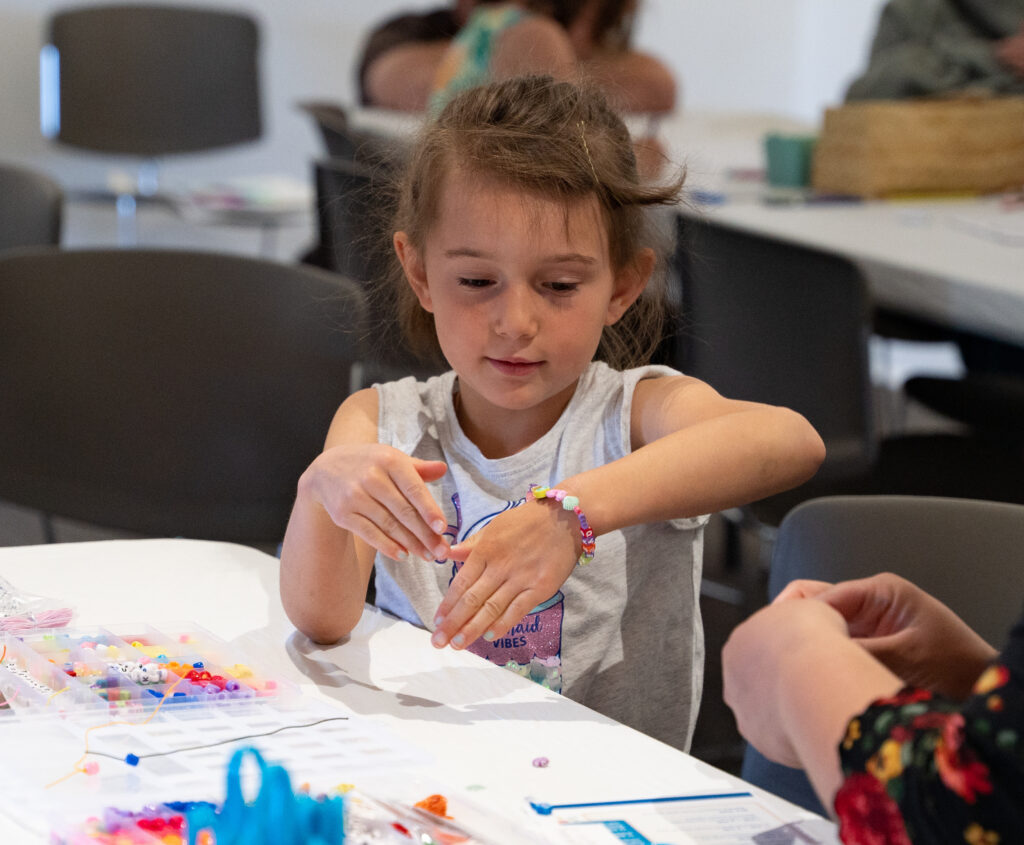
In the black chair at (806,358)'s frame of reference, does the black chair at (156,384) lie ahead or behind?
behind

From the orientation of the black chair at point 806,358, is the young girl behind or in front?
behind

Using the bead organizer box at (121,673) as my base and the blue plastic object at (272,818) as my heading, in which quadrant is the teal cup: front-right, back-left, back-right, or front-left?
back-left

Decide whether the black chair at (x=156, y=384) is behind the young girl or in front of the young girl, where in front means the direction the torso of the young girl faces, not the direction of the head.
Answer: behind

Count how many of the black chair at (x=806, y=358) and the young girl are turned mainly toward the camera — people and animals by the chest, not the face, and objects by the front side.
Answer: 1

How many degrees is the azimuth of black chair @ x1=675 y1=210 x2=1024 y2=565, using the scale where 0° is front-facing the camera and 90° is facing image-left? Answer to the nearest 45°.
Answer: approximately 225°

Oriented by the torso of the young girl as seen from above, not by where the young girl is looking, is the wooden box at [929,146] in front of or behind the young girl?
behind

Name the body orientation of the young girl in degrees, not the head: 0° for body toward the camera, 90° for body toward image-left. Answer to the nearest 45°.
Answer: approximately 0°
